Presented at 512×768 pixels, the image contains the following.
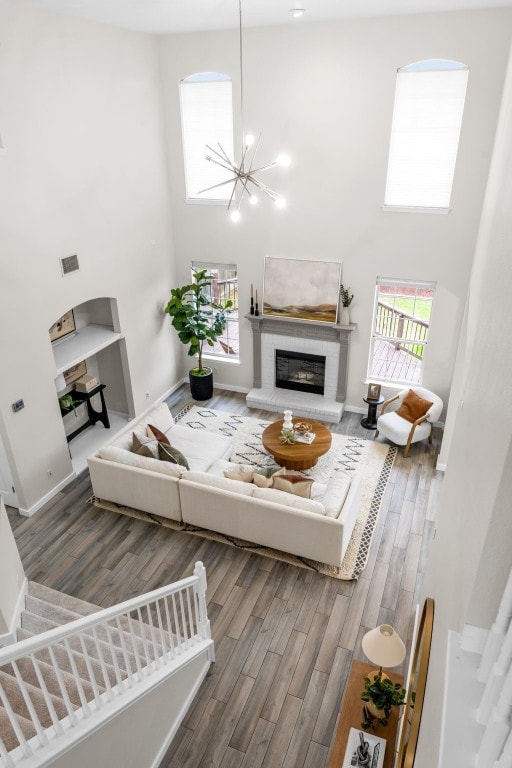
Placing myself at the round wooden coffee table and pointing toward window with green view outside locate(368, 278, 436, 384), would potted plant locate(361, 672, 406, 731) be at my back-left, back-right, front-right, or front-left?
back-right

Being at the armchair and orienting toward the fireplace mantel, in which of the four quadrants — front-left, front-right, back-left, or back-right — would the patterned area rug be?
front-left

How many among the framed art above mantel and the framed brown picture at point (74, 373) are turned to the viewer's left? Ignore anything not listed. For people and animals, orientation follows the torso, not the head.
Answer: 0

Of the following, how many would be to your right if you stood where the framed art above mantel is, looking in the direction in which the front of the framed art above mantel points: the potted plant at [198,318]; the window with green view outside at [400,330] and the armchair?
1

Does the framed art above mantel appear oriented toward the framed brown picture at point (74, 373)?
no

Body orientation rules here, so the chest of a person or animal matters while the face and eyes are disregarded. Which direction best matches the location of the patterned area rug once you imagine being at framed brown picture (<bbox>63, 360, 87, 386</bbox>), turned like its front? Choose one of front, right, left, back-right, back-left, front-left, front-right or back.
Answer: front

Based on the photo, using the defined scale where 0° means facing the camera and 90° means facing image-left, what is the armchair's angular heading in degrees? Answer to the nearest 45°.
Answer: approximately 45°

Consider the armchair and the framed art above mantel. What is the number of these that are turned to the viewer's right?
0

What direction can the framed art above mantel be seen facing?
toward the camera

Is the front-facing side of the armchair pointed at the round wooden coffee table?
yes

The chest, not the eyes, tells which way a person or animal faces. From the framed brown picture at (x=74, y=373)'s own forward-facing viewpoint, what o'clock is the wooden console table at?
The wooden console table is roughly at 1 o'clock from the framed brown picture.

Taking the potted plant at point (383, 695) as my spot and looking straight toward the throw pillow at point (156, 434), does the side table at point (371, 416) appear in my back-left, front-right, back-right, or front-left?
front-right

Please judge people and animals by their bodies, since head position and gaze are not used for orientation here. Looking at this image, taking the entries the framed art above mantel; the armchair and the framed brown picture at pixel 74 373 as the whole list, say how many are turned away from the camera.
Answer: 0

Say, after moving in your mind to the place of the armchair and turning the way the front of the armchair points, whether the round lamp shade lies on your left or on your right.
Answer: on your left

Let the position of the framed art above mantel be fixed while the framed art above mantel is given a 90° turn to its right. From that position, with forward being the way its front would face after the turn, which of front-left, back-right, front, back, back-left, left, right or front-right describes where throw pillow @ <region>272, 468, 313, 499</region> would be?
left

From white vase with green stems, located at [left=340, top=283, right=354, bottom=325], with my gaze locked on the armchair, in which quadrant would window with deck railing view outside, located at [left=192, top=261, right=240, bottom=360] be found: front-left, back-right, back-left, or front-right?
back-right

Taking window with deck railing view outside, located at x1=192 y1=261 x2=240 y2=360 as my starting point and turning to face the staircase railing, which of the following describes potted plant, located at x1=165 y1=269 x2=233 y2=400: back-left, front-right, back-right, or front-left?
front-right

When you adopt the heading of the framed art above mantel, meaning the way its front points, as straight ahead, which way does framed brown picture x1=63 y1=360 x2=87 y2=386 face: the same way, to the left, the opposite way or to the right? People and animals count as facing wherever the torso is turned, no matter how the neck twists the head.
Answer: to the left
